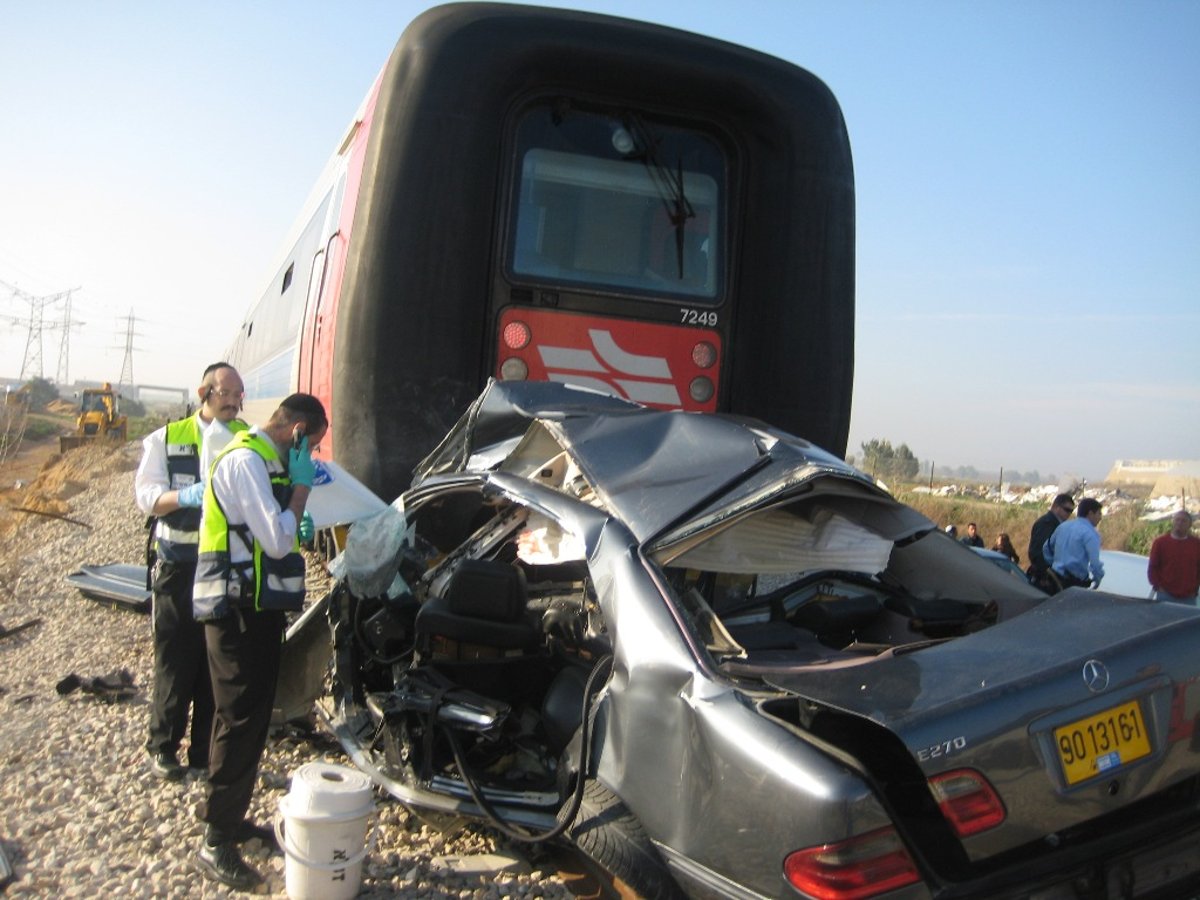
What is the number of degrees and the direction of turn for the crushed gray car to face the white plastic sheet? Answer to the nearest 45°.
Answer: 0° — it already faces it

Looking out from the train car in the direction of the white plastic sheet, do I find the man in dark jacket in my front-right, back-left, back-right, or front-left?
back-left

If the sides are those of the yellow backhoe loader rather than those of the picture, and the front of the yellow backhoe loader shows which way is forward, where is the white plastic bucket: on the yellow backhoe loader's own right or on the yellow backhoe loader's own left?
on the yellow backhoe loader's own left

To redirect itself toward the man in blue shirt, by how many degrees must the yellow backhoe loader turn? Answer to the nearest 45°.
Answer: approximately 45° to its left

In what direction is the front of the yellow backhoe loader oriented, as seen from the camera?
facing the viewer and to the left of the viewer

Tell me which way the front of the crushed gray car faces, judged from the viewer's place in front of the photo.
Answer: facing away from the viewer and to the left of the viewer

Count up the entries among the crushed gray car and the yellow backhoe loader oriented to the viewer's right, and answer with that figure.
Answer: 0

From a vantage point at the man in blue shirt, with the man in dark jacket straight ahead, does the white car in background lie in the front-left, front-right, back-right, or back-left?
front-right

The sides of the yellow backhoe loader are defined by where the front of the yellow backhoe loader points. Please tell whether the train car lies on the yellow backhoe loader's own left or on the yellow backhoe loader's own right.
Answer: on the yellow backhoe loader's own left
